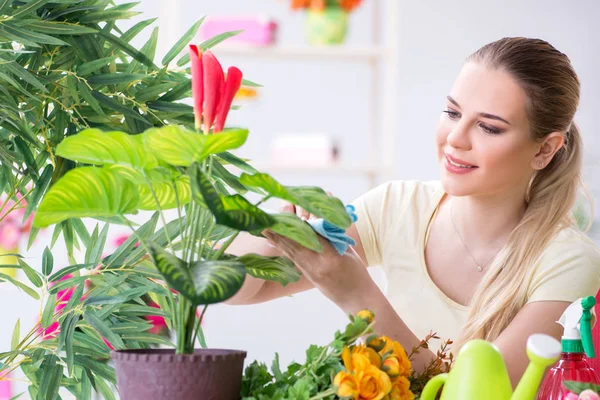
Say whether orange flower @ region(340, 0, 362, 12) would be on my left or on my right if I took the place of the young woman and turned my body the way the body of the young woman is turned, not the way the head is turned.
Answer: on my right

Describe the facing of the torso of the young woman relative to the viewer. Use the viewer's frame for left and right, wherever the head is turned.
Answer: facing the viewer and to the left of the viewer

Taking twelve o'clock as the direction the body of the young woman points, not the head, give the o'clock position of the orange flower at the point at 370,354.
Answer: The orange flower is roughly at 11 o'clock from the young woman.

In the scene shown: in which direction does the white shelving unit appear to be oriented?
toward the camera

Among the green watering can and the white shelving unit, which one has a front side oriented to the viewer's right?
the green watering can

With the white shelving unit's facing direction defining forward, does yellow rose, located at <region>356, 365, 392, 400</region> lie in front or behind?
in front

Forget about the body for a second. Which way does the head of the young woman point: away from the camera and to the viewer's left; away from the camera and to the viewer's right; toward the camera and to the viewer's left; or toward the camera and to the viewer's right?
toward the camera and to the viewer's left

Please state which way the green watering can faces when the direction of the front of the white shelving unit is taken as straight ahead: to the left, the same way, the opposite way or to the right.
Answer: to the left

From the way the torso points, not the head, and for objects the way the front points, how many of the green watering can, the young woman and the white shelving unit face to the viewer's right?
1

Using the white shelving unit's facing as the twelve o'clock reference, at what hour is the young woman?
The young woman is roughly at 12 o'clock from the white shelving unit.

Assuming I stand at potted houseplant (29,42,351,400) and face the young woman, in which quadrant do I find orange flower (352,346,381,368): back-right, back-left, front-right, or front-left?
front-right

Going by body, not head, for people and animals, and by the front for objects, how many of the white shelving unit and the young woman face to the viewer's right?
0

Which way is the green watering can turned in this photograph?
to the viewer's right

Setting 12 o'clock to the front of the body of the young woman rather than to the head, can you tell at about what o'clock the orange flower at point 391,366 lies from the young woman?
The orange flower is roughly at 11 o'clock from the young woman.
